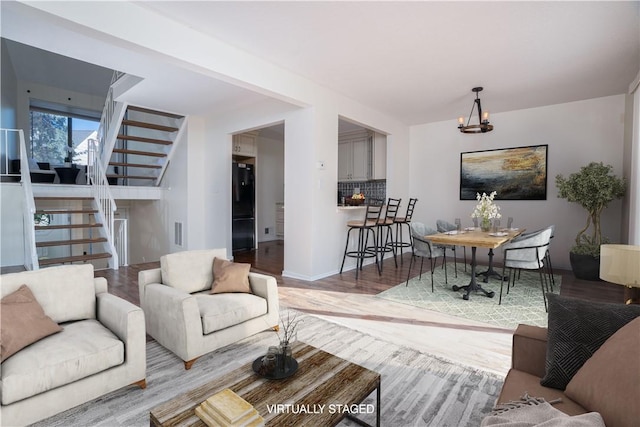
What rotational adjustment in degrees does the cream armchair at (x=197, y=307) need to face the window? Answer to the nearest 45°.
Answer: approximately 180°

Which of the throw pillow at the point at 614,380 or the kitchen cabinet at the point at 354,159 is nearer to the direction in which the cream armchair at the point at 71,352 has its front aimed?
the throw pillow

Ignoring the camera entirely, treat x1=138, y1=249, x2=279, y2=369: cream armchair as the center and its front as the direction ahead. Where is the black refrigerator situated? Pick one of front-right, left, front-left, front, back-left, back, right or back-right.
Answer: back-left

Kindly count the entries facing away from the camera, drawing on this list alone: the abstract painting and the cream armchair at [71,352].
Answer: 0

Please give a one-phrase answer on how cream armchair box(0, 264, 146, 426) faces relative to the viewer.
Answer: facing the viewer and to the right of the viewer

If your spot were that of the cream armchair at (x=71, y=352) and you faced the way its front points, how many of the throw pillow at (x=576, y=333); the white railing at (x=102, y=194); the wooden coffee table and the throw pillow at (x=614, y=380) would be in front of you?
3

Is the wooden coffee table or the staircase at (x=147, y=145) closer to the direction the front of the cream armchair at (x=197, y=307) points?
the wooden coffee table

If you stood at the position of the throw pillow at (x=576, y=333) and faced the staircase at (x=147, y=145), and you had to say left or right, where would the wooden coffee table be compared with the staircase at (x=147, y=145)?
left

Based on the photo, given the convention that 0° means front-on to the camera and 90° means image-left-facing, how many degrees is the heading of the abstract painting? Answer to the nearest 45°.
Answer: approximately 45°

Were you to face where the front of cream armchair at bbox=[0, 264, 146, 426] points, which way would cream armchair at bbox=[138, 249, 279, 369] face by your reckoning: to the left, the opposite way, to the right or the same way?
the same way

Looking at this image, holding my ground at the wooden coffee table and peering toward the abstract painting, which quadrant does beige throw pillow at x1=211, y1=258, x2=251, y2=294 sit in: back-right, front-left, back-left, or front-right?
front-left

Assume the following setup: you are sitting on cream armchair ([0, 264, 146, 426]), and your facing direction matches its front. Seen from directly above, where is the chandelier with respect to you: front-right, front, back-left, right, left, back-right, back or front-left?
front-left

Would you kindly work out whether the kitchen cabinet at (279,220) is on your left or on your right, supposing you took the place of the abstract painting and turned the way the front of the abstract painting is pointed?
on your right

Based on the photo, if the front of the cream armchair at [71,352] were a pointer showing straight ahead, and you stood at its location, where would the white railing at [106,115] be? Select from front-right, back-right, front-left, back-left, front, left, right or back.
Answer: back-left

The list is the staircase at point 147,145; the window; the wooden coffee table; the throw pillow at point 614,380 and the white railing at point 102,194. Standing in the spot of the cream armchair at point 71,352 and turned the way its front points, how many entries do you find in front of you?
2
